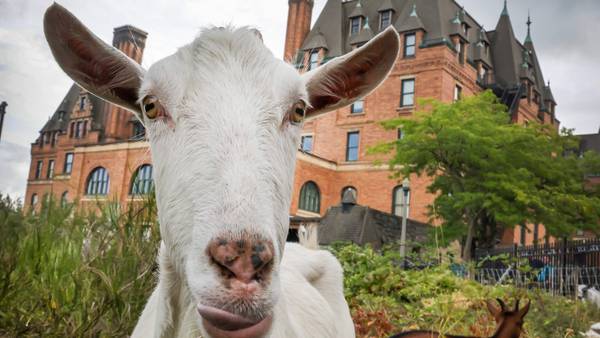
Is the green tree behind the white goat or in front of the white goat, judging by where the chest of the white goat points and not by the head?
behind

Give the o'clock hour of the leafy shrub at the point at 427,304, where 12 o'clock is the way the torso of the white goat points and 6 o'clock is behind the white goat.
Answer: The leafy shrub is roughly at 7 o'clock from the white goat.

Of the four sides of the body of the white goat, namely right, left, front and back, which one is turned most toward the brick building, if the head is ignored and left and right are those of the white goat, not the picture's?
back

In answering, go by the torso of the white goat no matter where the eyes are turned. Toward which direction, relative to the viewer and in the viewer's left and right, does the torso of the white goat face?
facing the viewer

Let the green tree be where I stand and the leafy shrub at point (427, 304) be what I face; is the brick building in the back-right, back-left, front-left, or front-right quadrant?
back-right

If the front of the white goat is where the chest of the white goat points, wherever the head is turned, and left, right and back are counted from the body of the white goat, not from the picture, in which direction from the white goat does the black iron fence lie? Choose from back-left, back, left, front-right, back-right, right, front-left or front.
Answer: back-left
